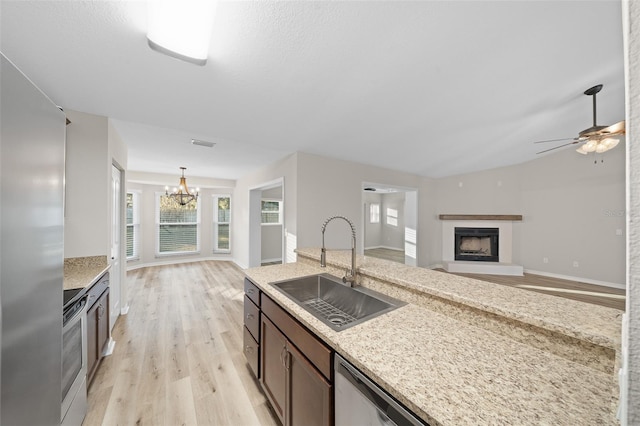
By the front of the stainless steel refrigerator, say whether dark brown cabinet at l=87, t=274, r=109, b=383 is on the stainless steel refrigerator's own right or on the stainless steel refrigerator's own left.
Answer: on the stainless steel refrigerator's own left

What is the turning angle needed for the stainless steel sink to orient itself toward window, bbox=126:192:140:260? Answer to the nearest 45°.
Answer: approximately 90° to its right

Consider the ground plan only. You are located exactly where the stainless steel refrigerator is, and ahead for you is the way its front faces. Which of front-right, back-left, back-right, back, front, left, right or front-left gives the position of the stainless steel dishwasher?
front-right

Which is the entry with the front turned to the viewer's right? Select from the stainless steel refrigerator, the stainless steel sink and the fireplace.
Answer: the stainless steel refrigerator

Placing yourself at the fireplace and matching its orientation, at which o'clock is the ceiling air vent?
The ceiling air vent is roughly at 1 o'clock from the fireplace.

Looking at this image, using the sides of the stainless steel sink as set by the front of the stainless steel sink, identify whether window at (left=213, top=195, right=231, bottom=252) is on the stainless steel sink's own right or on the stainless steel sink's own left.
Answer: on the stainless steel sink's own right

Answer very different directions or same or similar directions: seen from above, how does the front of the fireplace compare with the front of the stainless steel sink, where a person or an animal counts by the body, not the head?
same or similar directions

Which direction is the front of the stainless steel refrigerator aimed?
to the viewer's right

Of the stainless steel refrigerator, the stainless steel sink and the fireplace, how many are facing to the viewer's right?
1

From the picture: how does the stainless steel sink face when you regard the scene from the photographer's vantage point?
facing the viewer and to the left of the viewer

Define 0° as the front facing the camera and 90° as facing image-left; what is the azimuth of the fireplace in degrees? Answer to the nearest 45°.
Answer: approximately 0°

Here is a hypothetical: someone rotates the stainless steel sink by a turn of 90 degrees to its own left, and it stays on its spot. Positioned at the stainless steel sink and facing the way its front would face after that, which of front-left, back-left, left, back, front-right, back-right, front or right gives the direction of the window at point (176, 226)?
back
